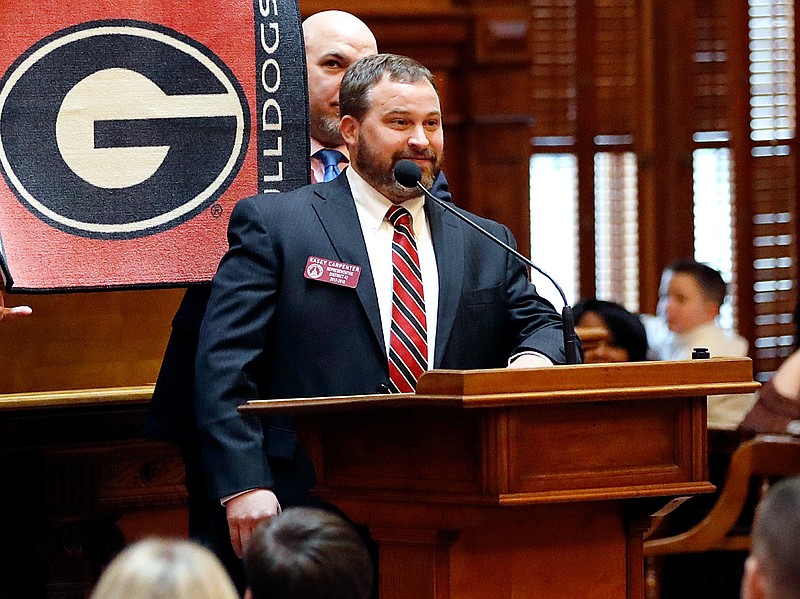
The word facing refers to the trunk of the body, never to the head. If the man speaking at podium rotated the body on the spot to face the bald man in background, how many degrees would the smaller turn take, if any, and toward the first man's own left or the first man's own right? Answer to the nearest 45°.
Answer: approximately 180°

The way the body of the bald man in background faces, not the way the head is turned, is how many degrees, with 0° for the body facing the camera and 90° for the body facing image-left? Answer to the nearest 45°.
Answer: approximately 0°

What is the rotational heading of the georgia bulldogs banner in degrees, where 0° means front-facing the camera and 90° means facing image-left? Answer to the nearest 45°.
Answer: approximately 0°

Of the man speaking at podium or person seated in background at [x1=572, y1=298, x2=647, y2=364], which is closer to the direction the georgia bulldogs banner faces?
the man speaking at podium
